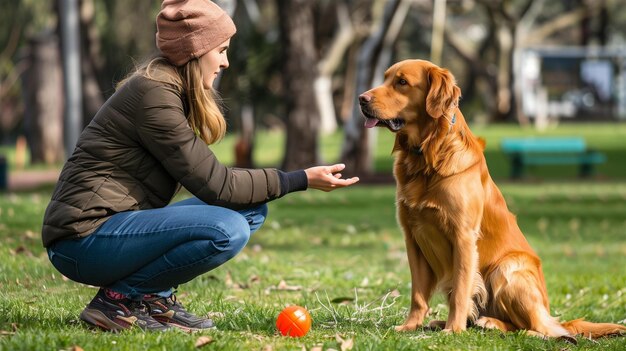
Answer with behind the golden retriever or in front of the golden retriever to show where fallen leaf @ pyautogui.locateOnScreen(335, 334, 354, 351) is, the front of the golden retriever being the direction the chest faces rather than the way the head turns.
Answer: in front

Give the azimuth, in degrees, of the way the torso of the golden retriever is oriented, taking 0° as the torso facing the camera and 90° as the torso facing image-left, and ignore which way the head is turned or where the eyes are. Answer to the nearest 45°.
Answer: approximately 45°

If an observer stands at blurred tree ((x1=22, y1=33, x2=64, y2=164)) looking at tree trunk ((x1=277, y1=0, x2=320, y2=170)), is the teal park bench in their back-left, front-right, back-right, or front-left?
front-left

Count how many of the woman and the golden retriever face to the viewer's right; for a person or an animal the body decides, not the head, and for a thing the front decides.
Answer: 1

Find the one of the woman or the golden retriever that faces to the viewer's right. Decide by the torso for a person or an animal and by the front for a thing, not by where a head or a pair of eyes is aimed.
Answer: the woman

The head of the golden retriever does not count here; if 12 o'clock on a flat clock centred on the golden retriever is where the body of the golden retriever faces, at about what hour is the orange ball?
The orange ball is roughly at 12 o'clock from the golden retriever.

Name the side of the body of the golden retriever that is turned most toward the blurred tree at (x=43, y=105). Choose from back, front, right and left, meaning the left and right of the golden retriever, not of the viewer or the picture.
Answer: right

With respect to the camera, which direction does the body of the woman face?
to the viewer's right

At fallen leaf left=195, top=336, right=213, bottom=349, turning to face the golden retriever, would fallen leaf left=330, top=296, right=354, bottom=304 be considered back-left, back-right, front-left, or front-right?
front-left

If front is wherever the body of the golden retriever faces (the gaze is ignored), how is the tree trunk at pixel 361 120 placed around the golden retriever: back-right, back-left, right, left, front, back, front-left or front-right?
back-right

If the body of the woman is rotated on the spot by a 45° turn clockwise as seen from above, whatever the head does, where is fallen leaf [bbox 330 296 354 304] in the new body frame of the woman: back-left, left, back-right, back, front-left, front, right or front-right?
left

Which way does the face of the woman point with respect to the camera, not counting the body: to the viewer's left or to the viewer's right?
to the viewer's right

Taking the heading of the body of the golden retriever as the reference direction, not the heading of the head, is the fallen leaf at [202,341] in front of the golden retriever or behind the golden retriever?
in front
